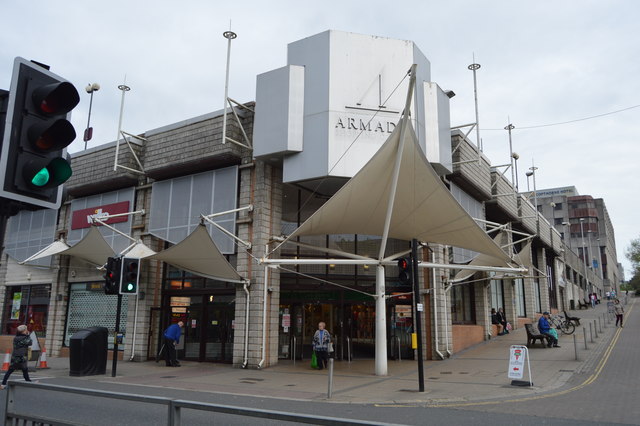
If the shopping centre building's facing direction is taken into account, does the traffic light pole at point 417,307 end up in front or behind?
in front

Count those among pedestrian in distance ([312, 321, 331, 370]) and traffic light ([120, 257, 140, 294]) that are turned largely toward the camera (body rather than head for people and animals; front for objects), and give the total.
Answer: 2

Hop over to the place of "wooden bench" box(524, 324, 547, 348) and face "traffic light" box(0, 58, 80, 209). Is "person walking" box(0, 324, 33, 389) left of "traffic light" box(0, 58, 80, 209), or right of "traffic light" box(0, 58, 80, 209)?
right

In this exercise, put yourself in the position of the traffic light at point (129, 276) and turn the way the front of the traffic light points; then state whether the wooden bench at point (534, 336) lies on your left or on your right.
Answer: on your left

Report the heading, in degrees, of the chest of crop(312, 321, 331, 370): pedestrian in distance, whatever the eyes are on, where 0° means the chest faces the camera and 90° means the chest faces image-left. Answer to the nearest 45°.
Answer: approximately 0°

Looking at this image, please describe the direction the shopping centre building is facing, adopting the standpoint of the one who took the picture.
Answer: facing the viewer

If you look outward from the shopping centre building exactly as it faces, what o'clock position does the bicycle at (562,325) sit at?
The bicycle is roughly at 8 o'clock from the shopping centre building.

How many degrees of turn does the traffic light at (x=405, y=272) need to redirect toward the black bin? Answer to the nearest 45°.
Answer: approximately 45° to its right

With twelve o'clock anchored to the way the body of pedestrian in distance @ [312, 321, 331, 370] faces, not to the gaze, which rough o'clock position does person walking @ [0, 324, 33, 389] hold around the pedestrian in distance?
The person walking is roughly at 2 o'clock from the pedestrian in distance.

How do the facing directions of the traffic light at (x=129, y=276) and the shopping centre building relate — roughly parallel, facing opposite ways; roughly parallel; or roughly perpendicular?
roughly parallel

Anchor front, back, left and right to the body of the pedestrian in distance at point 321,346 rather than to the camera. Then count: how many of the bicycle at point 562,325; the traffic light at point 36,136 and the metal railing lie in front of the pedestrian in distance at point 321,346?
2

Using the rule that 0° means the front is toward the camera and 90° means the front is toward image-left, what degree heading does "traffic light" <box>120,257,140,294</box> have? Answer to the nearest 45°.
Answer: approximately 0°

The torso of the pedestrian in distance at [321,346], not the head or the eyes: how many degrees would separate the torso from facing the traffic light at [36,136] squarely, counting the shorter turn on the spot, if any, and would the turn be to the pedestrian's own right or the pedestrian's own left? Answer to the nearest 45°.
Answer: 0° — they already face it

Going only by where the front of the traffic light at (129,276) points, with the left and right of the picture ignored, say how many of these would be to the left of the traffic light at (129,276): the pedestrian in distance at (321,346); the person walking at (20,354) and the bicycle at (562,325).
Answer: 2

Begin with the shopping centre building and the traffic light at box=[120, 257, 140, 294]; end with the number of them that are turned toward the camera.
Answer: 2
